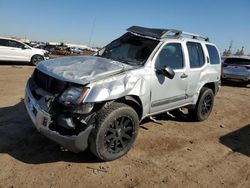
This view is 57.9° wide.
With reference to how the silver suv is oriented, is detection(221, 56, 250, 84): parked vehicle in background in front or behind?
behind

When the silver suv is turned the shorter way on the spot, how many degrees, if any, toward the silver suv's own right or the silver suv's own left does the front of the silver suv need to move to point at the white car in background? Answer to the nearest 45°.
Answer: approximately 90° to the silver suv's own right

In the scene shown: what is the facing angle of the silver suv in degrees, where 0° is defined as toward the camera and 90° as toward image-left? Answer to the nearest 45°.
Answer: approximately 45°
